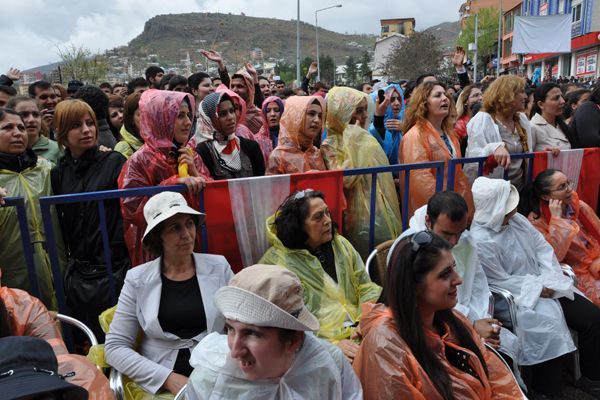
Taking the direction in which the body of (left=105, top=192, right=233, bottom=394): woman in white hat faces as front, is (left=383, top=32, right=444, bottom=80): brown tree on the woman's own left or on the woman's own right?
on the woman's own left

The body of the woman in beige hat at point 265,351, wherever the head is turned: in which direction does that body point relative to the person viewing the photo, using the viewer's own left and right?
facing the viewer and to the left of the viewer

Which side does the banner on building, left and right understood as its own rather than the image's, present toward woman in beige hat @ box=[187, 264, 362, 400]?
front

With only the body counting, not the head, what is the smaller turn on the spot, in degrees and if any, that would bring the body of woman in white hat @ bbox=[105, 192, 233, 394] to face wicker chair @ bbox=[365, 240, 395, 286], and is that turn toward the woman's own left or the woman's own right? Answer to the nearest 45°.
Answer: approximately 45° to the woman's own left

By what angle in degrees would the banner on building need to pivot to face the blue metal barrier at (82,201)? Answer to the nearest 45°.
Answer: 0° — it already faces it

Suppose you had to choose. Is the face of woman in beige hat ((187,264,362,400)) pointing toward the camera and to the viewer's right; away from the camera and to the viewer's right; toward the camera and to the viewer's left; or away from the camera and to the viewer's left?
toward the camera and to the viewer's left

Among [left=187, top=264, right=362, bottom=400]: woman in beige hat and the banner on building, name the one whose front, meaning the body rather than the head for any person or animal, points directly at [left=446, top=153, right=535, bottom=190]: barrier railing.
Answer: the banner on building

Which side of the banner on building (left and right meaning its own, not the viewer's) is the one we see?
front

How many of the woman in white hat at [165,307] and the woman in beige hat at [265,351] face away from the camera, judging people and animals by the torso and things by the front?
0

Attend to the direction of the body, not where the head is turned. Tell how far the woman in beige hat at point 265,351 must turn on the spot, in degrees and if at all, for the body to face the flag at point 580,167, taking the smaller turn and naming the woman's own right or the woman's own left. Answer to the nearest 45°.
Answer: approximately 180°

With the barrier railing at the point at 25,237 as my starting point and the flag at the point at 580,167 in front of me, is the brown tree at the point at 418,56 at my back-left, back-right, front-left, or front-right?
front-left

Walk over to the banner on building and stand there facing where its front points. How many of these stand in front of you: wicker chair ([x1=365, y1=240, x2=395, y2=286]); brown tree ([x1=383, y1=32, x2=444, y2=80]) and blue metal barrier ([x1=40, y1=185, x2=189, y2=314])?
2

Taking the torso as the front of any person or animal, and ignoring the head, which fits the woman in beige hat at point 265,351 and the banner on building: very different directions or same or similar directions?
same or similar directions

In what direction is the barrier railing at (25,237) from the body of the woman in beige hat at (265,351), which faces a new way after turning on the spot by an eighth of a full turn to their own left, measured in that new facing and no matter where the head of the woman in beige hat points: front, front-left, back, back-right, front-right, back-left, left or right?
back-right

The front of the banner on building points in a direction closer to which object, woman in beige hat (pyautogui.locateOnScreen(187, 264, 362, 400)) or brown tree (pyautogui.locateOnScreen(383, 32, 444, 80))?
the woman in beige hat

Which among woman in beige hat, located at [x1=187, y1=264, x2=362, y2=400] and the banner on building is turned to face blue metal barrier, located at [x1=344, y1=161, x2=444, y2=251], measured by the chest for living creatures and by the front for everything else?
the banner on building

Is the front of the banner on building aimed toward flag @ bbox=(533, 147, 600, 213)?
yes

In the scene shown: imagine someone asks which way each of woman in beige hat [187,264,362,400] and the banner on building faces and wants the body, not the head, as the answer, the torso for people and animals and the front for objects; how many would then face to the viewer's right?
0

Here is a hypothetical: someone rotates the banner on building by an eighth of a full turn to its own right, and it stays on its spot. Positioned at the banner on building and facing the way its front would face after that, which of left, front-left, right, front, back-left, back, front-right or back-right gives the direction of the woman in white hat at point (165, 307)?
front-left
